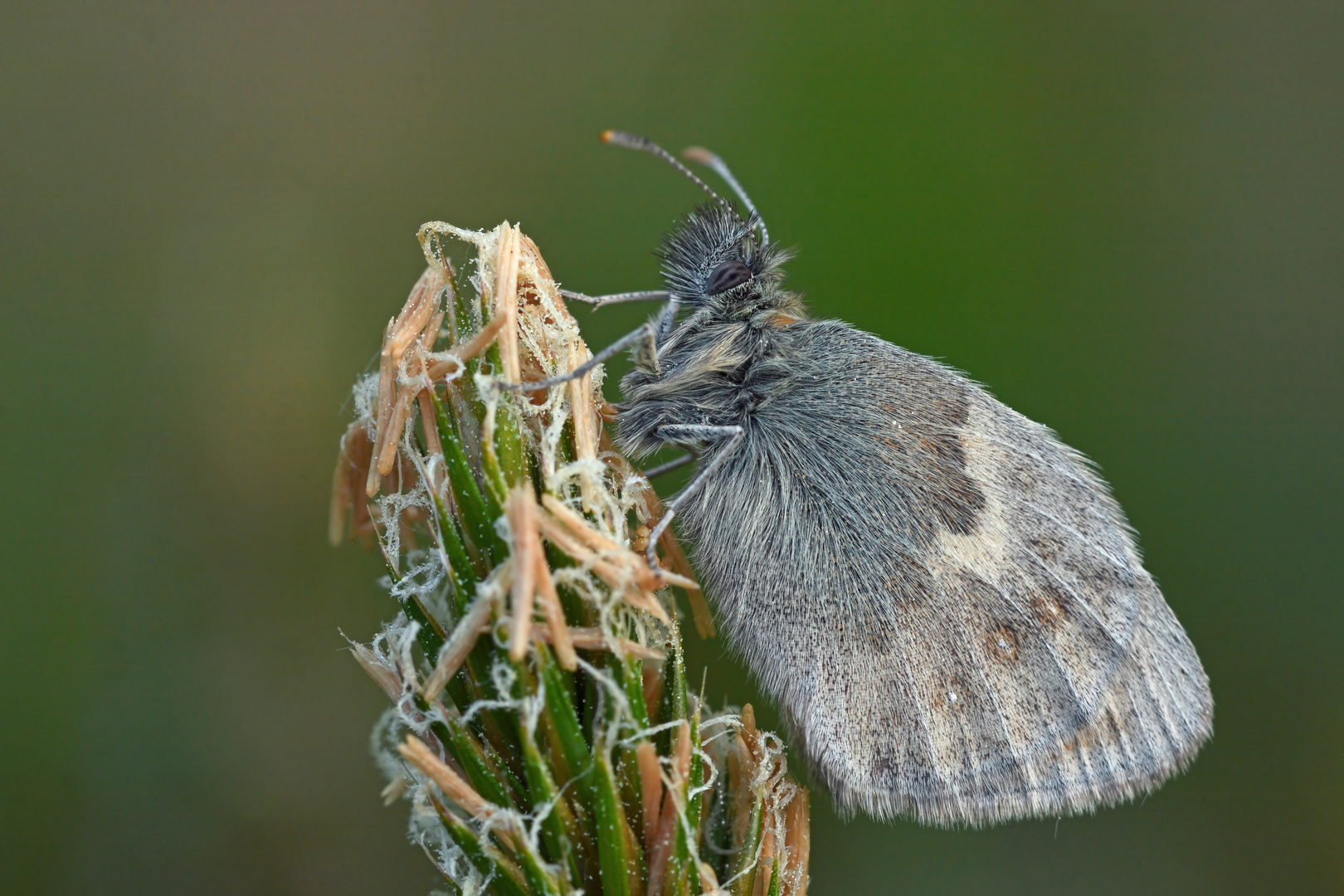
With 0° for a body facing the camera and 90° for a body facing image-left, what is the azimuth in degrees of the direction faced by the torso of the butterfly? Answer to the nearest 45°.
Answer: approximately 90°
